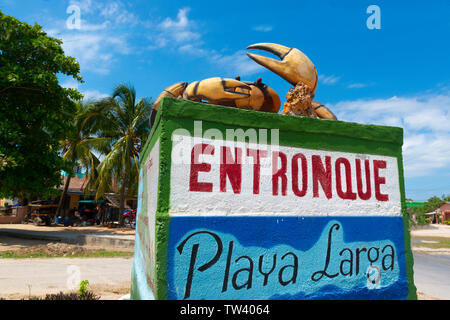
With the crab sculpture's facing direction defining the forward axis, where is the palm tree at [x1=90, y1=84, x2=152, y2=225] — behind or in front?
behind

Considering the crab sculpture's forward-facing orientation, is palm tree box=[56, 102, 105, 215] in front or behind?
behind

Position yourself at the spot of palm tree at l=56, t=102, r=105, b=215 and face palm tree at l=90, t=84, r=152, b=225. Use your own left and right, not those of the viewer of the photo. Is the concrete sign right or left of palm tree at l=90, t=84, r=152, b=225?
right
